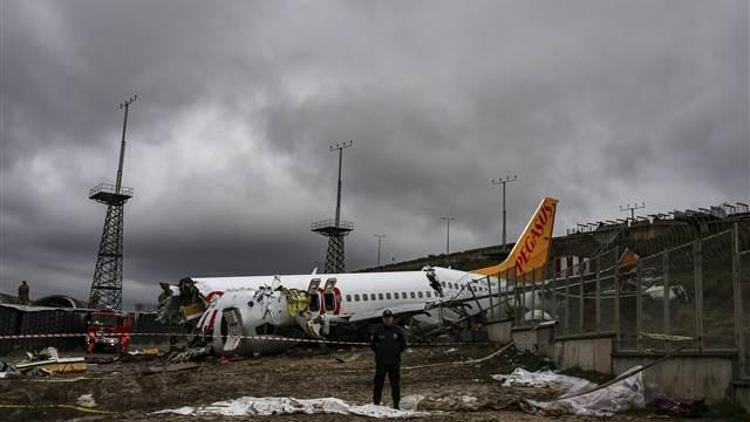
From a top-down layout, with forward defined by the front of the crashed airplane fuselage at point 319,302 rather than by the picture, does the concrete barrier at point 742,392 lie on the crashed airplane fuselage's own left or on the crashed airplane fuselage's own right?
on the crashed airplane fuselage's own left

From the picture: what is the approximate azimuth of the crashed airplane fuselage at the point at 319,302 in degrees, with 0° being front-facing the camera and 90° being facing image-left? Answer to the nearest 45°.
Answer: approximately 45°

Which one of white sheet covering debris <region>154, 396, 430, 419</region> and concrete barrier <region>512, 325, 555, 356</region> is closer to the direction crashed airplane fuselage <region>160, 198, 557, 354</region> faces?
the white sheet covering debris

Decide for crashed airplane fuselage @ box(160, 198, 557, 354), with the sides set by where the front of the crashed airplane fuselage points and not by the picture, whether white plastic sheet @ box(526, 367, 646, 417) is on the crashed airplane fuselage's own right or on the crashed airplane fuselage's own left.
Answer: on the crashed airplane fuselage's own left

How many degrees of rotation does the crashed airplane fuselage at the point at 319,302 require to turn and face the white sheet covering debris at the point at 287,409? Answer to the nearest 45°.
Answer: approximately 45° to its left

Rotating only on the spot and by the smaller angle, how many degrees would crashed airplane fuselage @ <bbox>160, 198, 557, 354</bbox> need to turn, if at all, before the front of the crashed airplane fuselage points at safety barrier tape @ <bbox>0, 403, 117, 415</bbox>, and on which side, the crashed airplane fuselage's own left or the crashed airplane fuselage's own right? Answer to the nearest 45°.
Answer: approximately 45° to the crashed airplane fuselage's own left

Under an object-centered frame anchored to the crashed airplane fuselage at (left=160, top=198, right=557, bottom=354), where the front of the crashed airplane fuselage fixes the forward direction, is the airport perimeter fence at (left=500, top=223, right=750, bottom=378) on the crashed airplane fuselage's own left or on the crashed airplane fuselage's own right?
on the crashed airplane fuselage's own left

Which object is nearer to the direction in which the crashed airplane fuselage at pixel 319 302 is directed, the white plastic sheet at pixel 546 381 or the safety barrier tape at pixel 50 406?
the safety barrier tape
